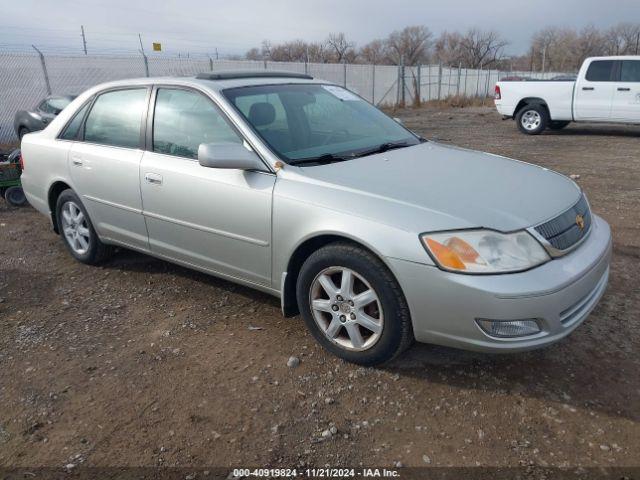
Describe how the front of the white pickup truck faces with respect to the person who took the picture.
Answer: facing to the right of the viewer

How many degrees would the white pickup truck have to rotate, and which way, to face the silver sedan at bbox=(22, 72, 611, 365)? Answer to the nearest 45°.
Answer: approximately 90° to its right

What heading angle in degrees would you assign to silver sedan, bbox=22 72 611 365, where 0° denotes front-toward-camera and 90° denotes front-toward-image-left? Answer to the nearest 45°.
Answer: approximately 315°

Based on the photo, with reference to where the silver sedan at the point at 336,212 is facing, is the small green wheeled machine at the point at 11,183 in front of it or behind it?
behind

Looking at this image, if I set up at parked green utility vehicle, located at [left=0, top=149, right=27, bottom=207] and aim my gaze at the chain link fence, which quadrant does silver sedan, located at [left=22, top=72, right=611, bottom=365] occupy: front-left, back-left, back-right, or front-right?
back-right
